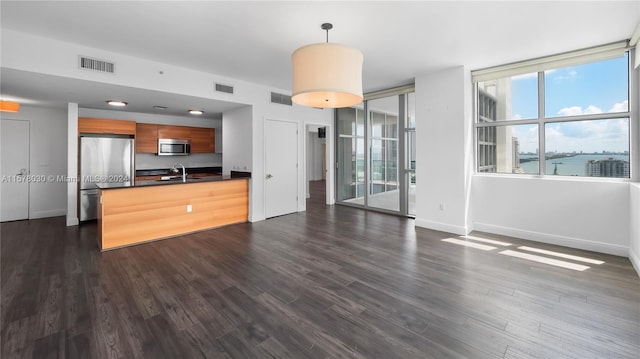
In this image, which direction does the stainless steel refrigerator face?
toward the camera

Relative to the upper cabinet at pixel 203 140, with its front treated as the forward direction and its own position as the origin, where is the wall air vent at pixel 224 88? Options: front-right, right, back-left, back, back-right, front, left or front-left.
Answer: front

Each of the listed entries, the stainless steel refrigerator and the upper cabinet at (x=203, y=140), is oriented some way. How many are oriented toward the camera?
2

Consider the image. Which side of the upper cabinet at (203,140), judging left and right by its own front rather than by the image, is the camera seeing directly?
front

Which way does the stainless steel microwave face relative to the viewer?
toward the camera

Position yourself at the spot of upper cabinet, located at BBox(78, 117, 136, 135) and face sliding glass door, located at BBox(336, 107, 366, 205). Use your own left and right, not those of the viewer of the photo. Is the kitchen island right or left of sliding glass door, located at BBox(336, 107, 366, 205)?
right

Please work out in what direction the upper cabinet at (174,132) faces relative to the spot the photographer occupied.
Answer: facing the viewer

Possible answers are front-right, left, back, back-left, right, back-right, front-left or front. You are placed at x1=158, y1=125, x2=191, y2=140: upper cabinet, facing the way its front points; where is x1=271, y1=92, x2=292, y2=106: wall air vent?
front-left

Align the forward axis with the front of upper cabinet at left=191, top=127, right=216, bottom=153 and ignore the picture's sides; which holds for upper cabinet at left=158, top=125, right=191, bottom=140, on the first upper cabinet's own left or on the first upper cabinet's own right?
on the first upper cabinet's own right

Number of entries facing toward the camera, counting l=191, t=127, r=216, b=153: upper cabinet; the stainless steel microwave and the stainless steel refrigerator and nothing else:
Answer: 3

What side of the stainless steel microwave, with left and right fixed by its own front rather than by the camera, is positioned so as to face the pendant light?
front

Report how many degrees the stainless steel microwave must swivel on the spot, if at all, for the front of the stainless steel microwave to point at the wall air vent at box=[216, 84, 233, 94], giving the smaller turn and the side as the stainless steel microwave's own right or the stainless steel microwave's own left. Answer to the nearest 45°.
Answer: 0° — it already faces it

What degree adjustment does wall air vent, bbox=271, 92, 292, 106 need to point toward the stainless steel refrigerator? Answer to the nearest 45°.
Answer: approximately 135° to its right

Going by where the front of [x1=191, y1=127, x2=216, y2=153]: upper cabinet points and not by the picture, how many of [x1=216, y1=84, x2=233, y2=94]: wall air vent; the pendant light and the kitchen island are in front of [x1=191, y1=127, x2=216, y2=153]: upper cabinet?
3
